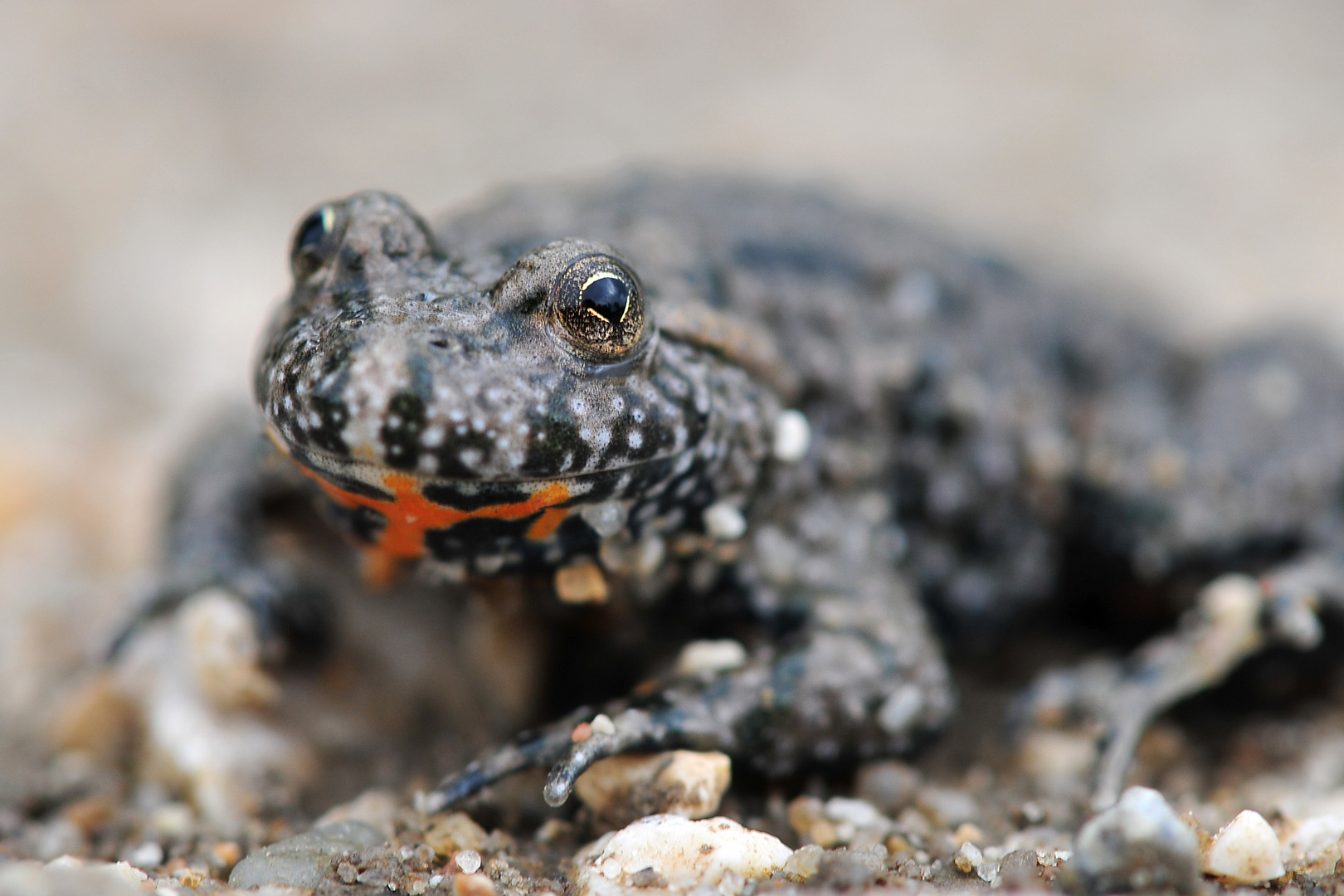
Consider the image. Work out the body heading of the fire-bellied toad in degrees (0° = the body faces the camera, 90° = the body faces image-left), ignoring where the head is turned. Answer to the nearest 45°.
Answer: approximately 45°
